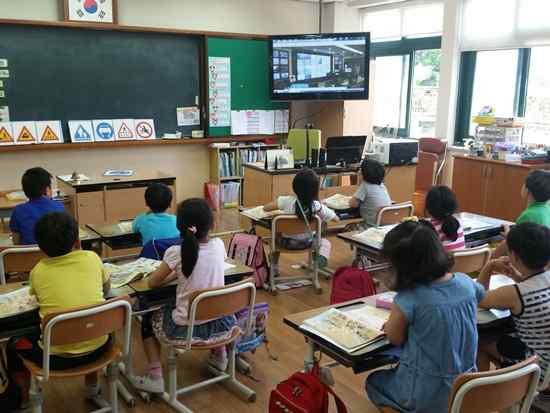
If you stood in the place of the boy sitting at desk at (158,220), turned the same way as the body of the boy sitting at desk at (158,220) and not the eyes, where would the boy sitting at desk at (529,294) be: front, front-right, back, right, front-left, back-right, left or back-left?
back-right

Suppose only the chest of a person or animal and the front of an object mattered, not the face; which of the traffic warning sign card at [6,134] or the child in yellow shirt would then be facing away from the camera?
the child in yellow shirt

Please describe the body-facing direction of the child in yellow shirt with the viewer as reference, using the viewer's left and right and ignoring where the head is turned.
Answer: facing away from the viewer

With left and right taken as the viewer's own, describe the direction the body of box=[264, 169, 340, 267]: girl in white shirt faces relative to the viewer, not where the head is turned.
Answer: facing away from the viewer

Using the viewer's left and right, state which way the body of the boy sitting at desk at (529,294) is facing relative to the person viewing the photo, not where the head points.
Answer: facing away from the viewer and to the left of the viewer

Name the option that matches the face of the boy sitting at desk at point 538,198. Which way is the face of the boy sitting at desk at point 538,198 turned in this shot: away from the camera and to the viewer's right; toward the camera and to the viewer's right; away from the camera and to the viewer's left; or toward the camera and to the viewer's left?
away from the camera and to the viewer's left

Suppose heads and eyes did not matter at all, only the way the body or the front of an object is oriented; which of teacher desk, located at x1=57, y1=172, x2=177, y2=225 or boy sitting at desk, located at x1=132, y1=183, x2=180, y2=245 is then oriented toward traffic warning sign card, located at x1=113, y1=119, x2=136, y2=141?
the boy sitting at desk

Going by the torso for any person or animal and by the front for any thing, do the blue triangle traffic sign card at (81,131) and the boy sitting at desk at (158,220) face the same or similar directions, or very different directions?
very different directions

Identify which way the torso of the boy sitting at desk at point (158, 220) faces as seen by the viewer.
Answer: away from the camera

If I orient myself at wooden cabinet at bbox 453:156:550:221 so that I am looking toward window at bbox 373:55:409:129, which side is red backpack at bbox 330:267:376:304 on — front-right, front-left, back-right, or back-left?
back-left
